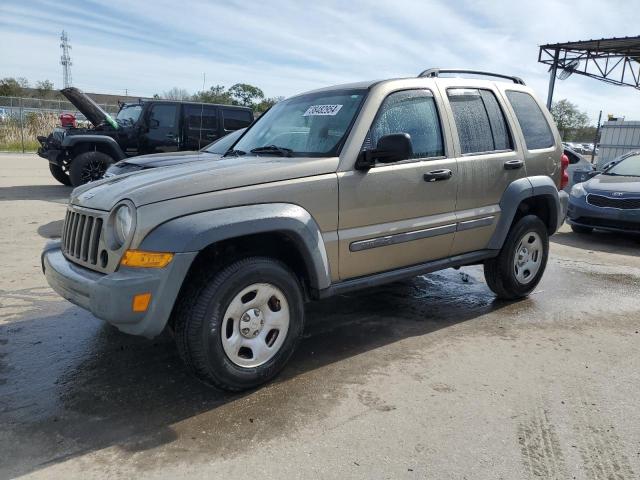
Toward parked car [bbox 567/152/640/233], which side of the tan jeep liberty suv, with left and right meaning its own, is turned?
back

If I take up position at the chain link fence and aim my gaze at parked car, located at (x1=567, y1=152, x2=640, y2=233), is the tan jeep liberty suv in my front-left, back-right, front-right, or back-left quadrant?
front-right

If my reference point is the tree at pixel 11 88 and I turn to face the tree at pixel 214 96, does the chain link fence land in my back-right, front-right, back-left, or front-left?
front-right

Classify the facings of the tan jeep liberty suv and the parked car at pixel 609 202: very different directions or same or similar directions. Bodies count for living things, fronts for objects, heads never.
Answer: same or similar directions

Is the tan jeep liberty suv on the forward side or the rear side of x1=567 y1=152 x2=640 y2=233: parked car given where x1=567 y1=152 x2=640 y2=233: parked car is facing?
on the forward side

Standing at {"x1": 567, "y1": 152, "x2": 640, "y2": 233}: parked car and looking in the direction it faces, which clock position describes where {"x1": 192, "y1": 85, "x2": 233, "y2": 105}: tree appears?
The tree is roughly at 3 o'clock from the parked car.

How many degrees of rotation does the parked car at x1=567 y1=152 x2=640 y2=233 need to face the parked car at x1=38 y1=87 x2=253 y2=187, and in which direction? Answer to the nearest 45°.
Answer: approximately 45° to its right

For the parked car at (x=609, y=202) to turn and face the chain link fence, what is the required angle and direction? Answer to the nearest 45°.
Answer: approximately 45° to its right

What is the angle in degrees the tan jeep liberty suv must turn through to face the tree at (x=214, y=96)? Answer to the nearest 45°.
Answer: approximately 135° to its right

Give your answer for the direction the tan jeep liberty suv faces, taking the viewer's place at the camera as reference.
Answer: facing the viewer and to the left of the viewer

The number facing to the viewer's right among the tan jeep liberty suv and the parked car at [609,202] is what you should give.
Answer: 0

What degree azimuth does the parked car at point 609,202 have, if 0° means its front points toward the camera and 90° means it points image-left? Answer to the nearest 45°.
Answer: approximately 45°
